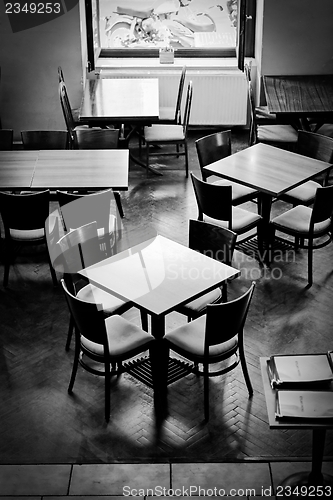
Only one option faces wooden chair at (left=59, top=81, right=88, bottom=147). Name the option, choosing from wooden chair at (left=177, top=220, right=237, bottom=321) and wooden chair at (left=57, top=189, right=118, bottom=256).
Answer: wooden chair at (left=57, top=189, right=118, bottom=256)

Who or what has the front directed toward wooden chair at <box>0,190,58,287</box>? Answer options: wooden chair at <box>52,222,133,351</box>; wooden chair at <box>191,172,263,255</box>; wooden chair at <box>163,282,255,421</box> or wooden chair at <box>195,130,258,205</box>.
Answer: wooden chair at <box>163,282,255,421</box>

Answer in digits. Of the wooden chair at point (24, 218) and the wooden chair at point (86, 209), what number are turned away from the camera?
2

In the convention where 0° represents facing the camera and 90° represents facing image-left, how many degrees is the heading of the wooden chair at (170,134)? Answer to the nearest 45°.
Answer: approximately 90°

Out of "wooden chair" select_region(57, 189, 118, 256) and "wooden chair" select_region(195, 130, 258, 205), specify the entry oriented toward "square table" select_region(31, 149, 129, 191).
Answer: "wooden chair" select_region(57, 189, 118, 256)

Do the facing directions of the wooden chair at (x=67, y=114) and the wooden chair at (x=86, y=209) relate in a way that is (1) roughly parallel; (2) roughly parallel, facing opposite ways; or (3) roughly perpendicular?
roughly perpendicular

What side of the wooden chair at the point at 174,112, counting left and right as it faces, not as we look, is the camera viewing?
left

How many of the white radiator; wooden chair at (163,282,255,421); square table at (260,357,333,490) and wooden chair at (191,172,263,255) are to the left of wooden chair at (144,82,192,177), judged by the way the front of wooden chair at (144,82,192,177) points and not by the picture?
3

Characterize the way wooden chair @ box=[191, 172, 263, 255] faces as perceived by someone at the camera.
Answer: facing away from the viewer and to the right of the viewer

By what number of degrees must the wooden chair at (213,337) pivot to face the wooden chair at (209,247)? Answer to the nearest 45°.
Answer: approximately 45° to its right

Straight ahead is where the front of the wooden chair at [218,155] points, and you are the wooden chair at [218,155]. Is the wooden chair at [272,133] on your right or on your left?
on your left

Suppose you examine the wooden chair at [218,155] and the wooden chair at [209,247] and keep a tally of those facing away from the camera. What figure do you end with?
0

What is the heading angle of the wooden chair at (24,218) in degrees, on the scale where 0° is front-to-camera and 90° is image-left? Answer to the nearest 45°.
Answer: approximately 180°
